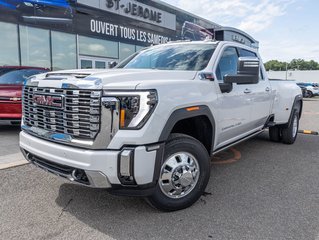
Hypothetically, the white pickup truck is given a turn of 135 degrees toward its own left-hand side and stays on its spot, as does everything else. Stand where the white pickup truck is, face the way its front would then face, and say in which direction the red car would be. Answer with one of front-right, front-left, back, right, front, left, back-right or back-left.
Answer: back-left

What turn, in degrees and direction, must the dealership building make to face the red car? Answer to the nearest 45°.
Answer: approximately 45° to its right

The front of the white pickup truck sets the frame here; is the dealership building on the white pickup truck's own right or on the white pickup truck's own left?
on the white pickup truck's own right

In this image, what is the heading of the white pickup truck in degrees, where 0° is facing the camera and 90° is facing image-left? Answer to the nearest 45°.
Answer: approximately 45°

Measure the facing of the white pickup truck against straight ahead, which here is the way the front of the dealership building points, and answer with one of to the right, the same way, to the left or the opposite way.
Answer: to the right

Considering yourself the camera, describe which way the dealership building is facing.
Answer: facing the viewer and to the right of the viewer

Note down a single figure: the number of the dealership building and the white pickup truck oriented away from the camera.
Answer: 0
